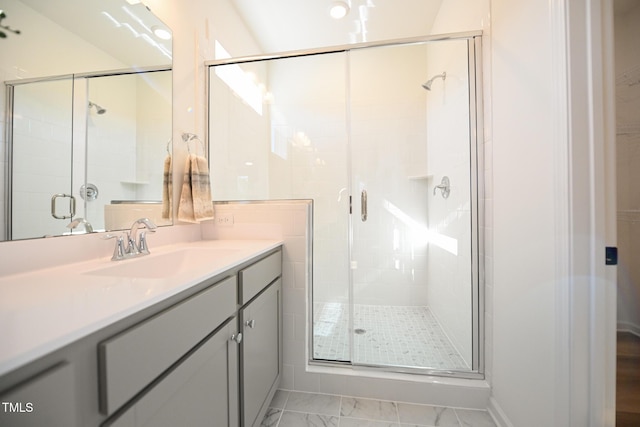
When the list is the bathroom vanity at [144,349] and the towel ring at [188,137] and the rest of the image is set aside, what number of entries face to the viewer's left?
0

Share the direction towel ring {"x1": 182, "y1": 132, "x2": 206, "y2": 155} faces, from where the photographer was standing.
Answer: facing the viewer and to the right of the viewer

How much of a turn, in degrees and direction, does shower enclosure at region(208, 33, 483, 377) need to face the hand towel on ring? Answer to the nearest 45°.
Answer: approximately 45° to its right

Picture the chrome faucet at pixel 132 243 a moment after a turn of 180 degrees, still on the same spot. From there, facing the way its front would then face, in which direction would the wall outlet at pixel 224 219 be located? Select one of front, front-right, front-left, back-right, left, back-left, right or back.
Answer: right

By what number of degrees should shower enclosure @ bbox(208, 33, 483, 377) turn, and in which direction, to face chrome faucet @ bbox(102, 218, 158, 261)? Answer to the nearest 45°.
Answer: approximately 45° to its right

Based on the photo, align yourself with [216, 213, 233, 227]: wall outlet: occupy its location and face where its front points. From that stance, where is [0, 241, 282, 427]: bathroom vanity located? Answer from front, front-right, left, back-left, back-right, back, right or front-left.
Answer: front

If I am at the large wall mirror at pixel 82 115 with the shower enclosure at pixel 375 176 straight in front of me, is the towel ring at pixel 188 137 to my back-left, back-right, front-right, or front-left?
front-left

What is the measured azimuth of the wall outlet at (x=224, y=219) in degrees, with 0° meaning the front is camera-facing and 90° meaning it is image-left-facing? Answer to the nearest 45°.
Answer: approximately 0°

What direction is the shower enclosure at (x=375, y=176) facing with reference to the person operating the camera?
facing the viewer

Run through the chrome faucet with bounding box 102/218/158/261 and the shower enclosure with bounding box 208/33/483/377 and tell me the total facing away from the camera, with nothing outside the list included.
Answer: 0

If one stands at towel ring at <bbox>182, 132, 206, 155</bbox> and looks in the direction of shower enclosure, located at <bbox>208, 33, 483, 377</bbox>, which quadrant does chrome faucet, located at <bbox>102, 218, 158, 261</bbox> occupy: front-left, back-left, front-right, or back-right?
back-right

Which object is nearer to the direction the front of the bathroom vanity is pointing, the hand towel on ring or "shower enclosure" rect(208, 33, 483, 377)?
the shower enclosure
